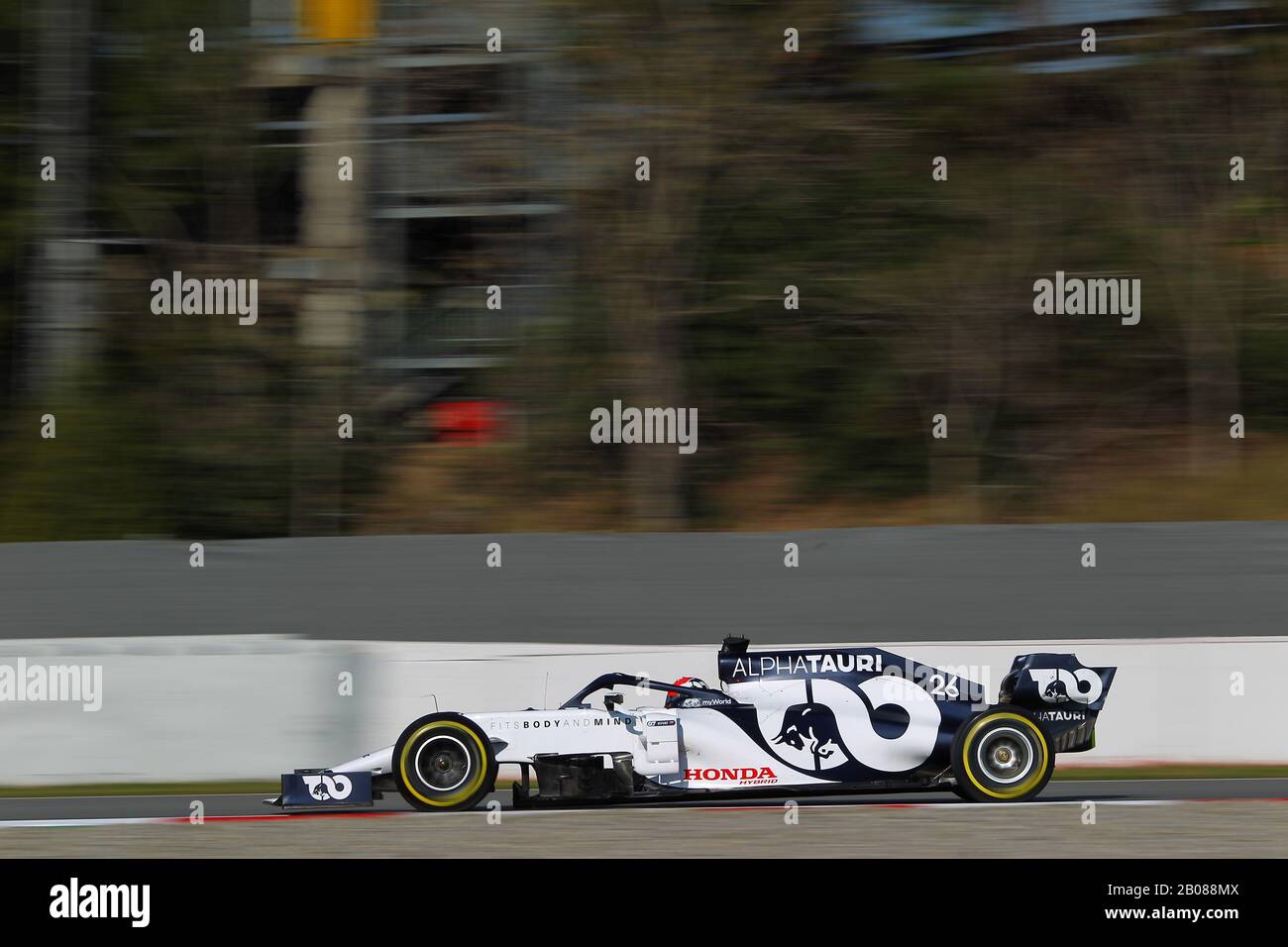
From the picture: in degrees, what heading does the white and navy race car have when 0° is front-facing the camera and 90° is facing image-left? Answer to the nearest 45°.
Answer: approximately 90°

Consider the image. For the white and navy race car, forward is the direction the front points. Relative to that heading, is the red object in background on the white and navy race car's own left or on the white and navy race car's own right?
on the white and navy race car's own right
